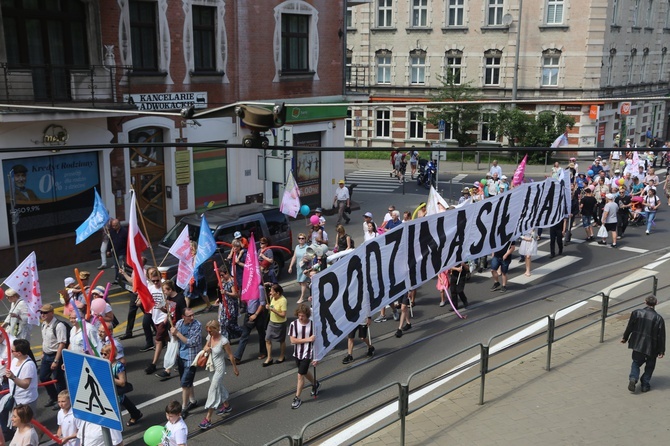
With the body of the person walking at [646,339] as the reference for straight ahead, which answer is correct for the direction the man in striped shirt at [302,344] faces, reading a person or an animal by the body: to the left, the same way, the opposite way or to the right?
the opposite way

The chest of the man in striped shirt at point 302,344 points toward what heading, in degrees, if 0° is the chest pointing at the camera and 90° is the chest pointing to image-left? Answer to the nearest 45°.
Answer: approximately 45°

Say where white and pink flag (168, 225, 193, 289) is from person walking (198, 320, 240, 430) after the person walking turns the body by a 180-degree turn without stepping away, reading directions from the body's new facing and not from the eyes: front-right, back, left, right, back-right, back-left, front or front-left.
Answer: front-left

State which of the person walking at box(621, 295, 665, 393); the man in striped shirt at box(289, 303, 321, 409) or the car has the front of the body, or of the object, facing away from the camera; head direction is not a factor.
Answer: the person walking

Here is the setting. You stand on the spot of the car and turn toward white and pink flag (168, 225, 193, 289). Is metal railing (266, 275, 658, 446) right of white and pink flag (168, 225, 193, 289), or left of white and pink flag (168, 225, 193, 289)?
left

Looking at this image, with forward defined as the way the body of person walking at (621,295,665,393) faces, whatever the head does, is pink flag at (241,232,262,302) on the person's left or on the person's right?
on the person's left

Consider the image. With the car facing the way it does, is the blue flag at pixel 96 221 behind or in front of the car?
in front

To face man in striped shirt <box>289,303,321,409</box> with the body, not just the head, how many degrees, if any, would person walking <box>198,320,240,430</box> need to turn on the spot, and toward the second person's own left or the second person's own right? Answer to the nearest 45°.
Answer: approximately 135° to the second person's own left

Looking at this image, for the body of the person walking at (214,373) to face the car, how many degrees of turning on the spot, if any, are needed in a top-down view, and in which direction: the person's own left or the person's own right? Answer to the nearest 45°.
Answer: approximately 135° to the person's own right

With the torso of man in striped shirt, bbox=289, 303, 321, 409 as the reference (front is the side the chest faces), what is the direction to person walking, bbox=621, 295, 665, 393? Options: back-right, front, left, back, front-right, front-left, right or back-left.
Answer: back-left

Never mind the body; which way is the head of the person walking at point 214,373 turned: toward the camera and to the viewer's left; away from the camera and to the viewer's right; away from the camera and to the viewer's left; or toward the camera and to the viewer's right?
toward the camera and to the viewer's left

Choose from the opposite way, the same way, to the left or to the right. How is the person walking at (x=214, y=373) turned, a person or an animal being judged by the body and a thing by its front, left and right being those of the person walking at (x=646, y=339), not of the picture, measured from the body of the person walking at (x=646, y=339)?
the opposite way

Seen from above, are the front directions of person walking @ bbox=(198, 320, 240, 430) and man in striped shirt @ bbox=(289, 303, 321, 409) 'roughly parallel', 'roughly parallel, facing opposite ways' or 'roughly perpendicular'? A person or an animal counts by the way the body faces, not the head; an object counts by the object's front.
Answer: roughly parallel
